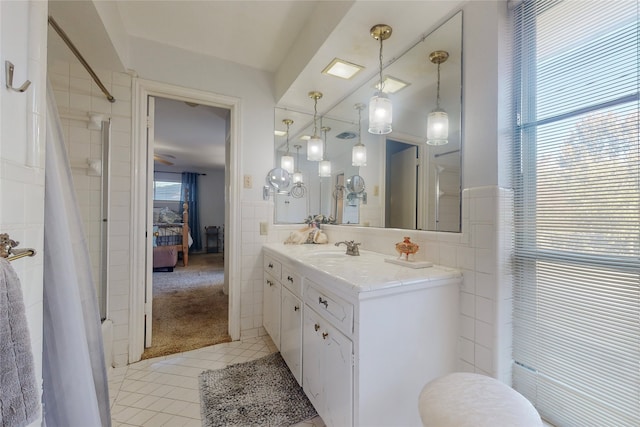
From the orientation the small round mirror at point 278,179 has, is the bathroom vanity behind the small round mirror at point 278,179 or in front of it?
in front

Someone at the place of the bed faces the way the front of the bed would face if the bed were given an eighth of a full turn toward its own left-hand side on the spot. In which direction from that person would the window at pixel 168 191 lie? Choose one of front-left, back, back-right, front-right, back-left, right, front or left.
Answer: back-left

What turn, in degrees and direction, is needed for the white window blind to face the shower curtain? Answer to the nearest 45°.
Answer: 0° — it already faces it

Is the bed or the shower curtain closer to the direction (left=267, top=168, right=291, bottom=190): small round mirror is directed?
the shower curtain

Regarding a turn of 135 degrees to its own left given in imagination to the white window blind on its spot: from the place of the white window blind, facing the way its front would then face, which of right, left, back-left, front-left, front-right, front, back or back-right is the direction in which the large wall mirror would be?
back

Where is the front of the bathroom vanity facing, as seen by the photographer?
facing the viewer and to the left of the viewer
